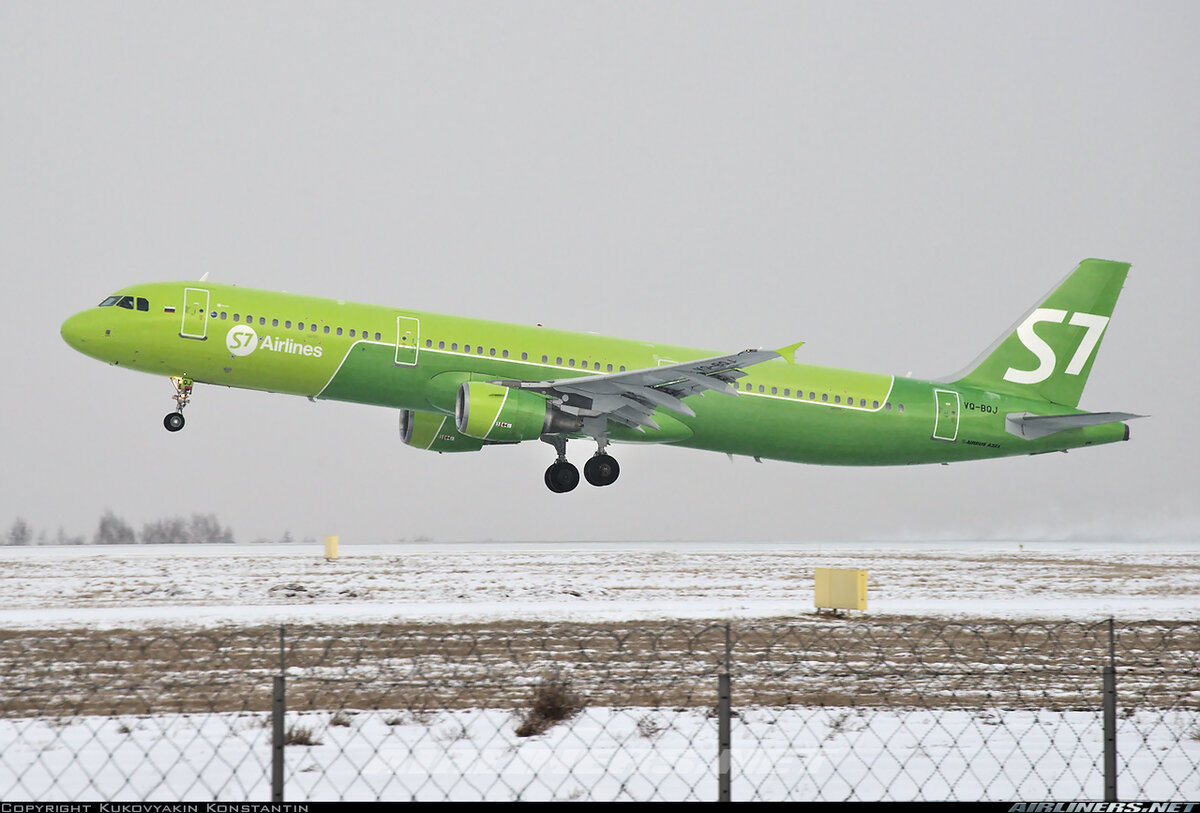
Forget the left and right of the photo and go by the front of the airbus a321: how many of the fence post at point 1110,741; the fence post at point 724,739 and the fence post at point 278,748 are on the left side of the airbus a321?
3

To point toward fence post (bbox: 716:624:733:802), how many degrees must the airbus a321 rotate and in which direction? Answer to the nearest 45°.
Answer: approximately 90° to its left

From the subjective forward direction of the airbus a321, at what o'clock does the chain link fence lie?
The chain link fence is roughly at 9 o'clock from the airbus a321.

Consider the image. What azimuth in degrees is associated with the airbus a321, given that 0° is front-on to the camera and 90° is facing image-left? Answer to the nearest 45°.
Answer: approximately 90°

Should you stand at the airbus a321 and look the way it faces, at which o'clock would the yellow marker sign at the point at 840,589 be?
The yellow marker sign is roughly at 8 o'clock from the airbus a321.

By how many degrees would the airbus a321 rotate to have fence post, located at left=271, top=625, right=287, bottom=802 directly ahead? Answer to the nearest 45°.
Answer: approximately 90° to its left

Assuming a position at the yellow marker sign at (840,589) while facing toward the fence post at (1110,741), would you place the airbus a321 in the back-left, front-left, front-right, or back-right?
back-right

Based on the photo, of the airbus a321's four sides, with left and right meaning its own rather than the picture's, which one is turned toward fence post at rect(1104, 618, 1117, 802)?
left
